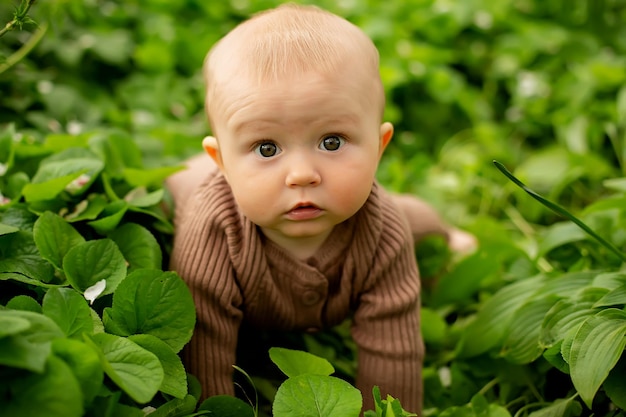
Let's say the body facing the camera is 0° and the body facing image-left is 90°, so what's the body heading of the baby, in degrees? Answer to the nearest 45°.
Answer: approximately 0°

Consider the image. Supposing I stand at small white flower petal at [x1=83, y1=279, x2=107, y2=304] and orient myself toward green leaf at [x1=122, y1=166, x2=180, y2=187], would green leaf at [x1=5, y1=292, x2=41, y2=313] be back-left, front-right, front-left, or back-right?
back-left
